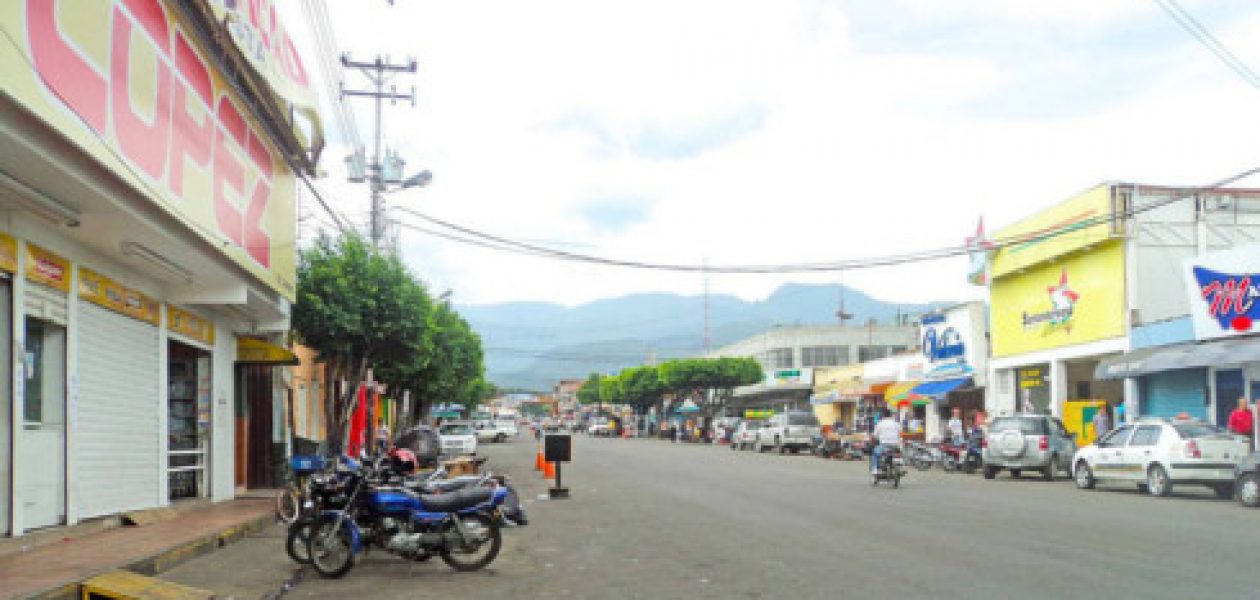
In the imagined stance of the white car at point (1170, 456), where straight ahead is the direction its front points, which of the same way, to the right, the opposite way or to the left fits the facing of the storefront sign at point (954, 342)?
to the left

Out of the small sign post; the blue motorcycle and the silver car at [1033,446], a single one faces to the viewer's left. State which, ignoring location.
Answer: the blue motorcycle

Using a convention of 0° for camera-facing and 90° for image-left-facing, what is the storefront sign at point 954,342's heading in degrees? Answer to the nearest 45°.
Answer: approximately 45°

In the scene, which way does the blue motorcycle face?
to the viewer's left

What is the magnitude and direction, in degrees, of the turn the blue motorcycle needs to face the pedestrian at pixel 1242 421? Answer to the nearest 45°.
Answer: approximately 135° to its right

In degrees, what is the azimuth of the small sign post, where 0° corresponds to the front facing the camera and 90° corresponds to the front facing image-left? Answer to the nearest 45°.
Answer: approximately 0°

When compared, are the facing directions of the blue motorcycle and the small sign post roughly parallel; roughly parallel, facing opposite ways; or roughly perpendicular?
roughly perpendicular

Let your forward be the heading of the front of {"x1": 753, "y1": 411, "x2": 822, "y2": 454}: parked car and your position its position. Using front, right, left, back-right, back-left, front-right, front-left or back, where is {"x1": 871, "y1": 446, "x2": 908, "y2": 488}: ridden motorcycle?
back

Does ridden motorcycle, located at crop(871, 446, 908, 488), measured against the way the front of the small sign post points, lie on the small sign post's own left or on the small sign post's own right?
on the small sign post's own left

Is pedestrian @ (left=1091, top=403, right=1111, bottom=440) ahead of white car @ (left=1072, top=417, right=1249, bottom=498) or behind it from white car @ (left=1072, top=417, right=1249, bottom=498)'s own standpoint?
ahead

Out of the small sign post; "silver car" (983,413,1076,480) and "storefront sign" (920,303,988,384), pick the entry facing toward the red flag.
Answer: the storefront sign

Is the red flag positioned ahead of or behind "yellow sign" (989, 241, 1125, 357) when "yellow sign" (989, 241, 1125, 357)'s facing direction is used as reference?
ahead

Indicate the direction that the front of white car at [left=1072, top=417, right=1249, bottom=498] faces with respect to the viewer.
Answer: facing away from the viewer and to the left of the viewer
